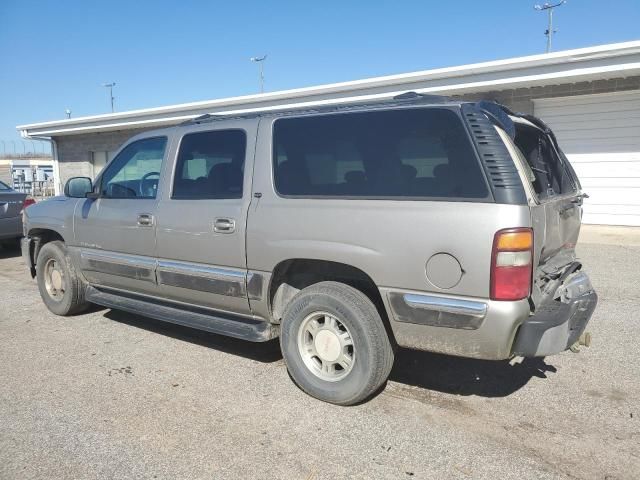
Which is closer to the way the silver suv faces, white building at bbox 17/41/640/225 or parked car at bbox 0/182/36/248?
the parked car

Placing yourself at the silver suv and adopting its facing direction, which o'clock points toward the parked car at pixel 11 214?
The parked car is roughly at 12 o'clock from the silver suv.

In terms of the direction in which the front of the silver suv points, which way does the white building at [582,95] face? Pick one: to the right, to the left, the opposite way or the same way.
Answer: to the left

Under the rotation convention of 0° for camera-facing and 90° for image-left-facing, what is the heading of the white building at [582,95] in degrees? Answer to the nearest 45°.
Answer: approximately 45°

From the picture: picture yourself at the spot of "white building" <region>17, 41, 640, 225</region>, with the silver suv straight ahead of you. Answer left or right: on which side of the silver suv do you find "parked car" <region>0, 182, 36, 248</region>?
right

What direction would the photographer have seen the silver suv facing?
facing away from the viewer and to the left of the viewer

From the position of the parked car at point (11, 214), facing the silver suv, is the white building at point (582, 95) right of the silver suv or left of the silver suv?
left

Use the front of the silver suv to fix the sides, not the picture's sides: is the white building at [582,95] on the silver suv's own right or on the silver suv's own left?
on the silver suv's own right
